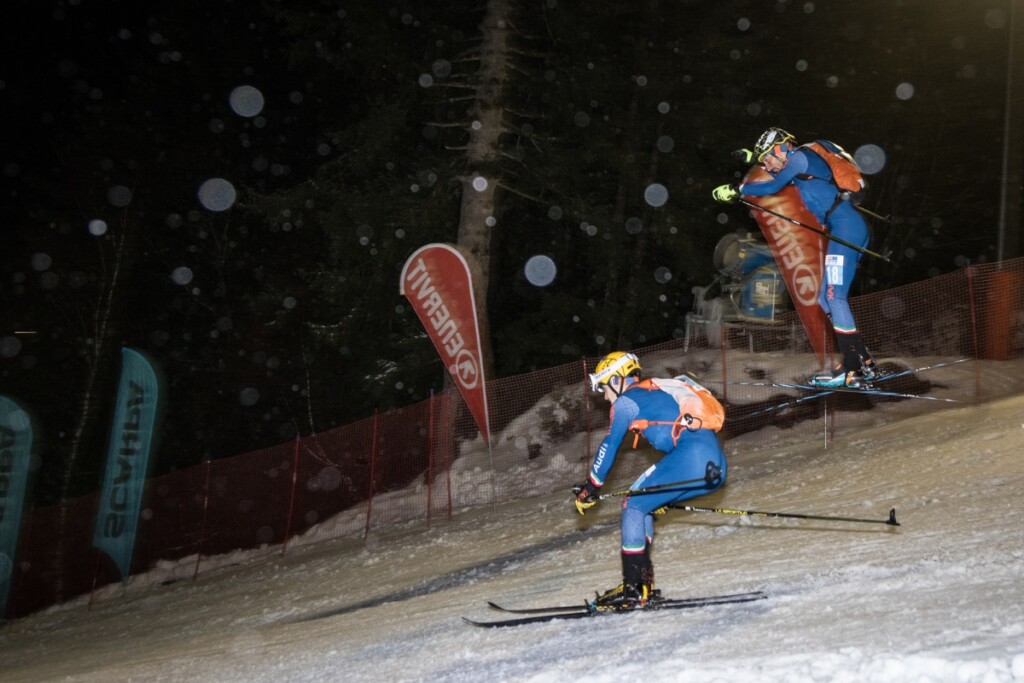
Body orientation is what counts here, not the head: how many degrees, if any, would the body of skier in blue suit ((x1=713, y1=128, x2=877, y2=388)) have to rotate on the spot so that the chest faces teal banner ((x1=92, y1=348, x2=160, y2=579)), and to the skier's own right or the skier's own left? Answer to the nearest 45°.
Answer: approximately 45° to the skier's own right

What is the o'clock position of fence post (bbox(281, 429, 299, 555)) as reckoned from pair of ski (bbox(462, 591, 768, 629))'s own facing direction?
The fence post is roughly at 2 o'clock from the pair of ski.

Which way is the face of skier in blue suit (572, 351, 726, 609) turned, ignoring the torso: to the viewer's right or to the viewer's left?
to the viewer's left

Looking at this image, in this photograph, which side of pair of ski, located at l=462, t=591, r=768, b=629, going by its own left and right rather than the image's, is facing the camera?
left

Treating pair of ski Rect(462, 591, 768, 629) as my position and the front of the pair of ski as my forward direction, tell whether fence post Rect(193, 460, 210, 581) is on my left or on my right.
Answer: on my right

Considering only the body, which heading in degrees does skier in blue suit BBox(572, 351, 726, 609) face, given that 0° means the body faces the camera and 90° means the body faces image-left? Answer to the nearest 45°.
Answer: approximately 90°

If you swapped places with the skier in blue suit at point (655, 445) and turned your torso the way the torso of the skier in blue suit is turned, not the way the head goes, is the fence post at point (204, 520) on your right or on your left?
on your right

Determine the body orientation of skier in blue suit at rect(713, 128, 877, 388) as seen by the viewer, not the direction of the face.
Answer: to the viewer's left

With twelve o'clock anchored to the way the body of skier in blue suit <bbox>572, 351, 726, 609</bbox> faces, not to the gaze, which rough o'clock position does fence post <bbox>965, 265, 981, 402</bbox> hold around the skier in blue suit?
The fence post is roughly at 4 o'clock from the skier in blue suit.

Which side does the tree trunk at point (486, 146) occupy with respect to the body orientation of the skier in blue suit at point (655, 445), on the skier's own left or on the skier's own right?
on the skier's own right
